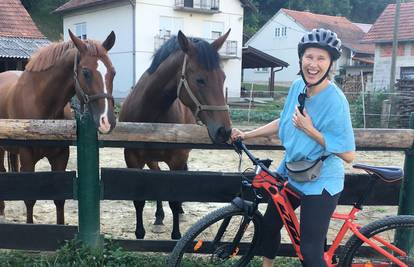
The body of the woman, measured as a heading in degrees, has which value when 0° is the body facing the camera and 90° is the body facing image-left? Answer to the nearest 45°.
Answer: approximately 45°

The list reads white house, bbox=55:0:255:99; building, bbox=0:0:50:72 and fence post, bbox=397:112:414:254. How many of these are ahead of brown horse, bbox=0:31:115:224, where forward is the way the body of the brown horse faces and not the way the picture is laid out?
1

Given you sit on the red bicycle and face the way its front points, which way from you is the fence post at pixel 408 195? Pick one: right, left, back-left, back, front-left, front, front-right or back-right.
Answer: back-right

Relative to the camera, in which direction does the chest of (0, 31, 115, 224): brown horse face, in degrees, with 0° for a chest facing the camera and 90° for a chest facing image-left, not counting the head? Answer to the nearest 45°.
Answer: approximately 315°

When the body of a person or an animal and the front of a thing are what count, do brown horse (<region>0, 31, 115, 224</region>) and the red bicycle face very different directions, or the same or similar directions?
very different directions

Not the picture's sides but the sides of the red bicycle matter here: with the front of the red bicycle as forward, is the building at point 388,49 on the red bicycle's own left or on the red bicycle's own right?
on the red bicycle's own right

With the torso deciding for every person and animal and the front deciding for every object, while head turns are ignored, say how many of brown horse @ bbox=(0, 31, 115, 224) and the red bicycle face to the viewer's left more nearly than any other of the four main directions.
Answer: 1

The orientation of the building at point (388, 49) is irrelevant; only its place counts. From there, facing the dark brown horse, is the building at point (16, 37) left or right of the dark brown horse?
right

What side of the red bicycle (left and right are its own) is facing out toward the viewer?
left

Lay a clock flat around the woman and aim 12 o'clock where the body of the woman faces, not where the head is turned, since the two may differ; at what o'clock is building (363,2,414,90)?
The building is roughly at 5 o'clock from the woman.
